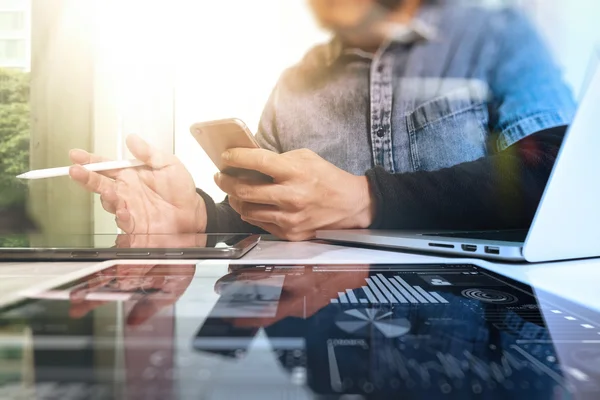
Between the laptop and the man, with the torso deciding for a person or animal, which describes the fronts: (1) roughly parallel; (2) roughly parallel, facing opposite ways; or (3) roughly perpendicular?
roughly perpendicular

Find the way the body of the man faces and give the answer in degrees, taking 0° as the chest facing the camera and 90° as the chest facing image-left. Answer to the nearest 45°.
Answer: approximately 45°

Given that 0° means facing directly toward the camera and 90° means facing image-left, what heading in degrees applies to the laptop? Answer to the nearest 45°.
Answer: approximately 135°

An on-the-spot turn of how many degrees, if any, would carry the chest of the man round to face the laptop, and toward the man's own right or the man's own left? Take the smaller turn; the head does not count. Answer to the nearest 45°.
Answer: approximately 45° to the man's own left

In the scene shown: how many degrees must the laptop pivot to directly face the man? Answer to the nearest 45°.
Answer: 0° — it already faces them
